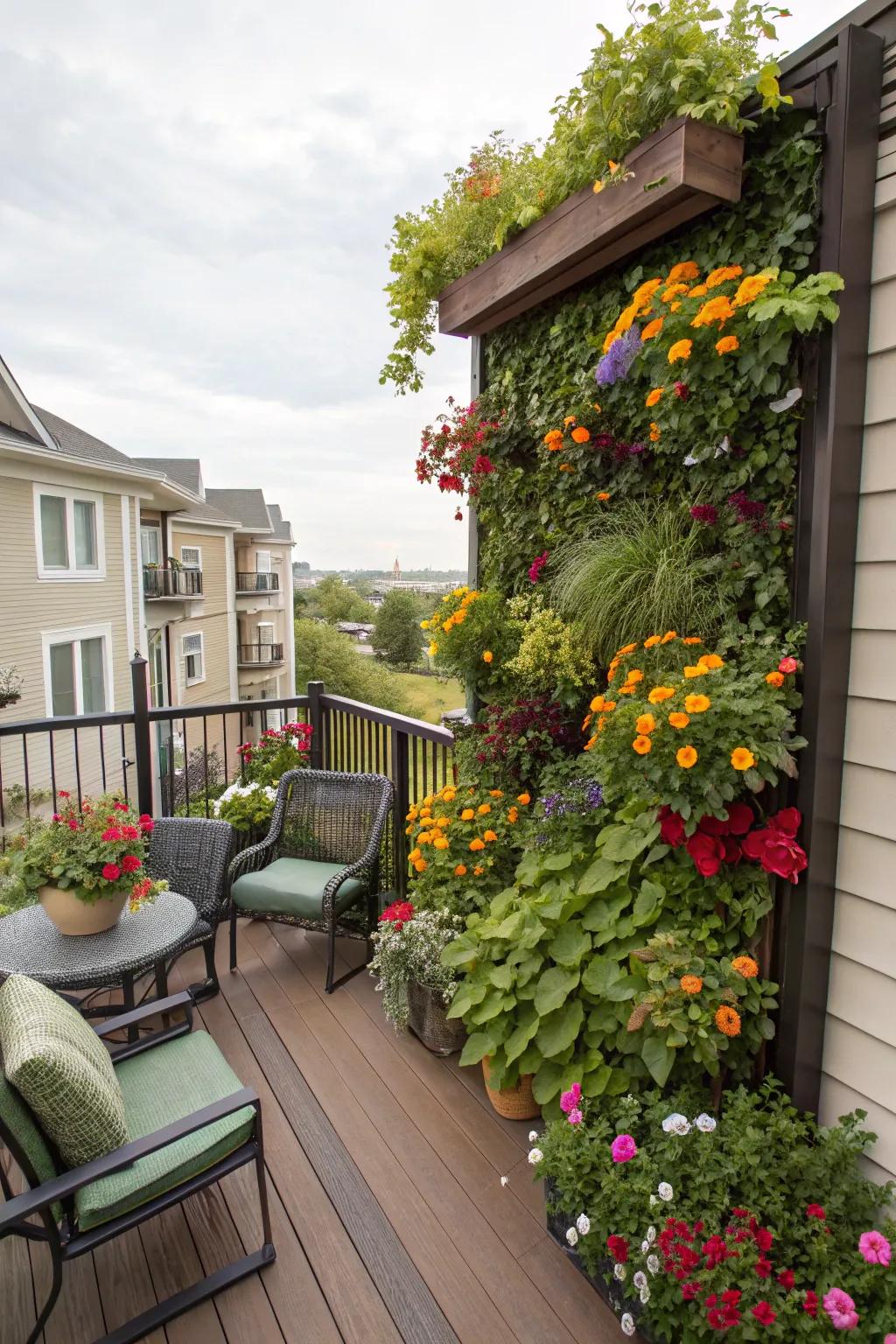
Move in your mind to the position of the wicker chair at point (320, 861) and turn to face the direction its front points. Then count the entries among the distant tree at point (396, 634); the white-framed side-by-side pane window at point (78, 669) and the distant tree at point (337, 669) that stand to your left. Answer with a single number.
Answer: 0

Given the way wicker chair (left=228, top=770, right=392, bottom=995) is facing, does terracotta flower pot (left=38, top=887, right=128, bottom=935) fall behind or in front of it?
in front

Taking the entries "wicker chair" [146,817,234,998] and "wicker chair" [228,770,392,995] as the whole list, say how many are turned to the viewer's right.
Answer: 0

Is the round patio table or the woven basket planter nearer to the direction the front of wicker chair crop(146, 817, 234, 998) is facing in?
the round patio table

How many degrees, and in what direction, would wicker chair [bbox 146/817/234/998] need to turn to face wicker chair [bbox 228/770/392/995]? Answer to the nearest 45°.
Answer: approximately 135° to its left

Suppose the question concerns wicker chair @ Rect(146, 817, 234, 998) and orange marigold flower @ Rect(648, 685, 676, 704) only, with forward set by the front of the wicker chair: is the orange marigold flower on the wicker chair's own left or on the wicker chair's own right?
on the wicker chair's own left

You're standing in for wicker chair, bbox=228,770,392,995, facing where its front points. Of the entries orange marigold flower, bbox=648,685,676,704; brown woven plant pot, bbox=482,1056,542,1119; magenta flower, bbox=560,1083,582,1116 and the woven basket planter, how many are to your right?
0

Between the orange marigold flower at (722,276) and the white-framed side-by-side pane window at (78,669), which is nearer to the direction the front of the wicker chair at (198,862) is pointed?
the orange marigold flower

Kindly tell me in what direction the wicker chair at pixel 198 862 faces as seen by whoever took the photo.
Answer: facing the viewer and to the left of the viewer

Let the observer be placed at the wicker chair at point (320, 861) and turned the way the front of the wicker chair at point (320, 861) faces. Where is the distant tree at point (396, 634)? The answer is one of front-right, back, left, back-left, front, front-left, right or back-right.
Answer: back-right

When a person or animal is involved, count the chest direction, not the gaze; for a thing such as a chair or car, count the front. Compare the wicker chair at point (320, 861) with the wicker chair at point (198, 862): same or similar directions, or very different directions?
same or similar directions

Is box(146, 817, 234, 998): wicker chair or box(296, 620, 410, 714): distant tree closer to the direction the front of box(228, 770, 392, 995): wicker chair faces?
the wicker chair

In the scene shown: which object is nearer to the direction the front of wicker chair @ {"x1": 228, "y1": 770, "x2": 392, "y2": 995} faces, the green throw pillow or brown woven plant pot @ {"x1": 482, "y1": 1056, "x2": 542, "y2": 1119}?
the green throw pillow

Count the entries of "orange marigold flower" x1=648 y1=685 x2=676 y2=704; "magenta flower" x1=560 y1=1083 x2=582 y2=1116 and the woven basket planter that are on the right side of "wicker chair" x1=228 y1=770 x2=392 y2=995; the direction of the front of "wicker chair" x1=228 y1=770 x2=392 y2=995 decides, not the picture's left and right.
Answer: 0

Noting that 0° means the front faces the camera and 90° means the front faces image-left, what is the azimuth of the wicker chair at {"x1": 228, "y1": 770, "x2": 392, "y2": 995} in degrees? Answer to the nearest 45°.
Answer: approximately 45°

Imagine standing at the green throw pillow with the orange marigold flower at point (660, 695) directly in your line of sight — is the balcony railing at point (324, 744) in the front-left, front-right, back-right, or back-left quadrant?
front-left

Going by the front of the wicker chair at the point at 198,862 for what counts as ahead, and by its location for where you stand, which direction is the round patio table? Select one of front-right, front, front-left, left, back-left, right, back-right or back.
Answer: front

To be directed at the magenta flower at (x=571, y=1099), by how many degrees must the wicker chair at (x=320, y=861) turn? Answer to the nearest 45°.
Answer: approximately 45° to its left

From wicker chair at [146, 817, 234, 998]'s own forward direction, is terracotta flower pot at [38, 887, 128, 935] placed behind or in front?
in front
